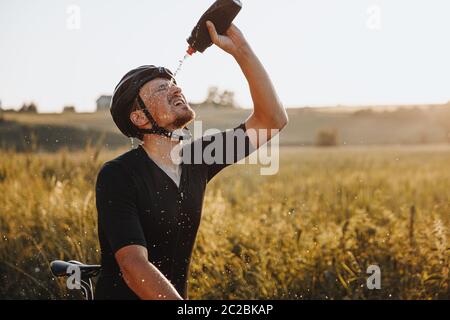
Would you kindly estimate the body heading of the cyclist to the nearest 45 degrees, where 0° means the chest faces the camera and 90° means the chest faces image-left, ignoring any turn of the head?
approximately 315°
